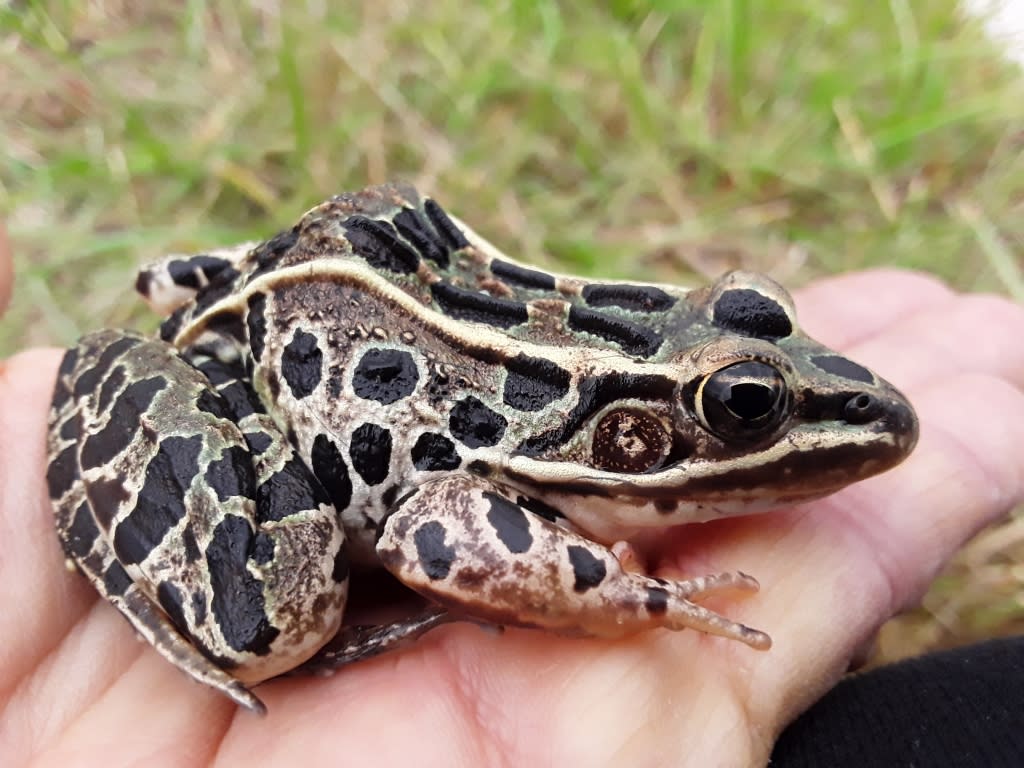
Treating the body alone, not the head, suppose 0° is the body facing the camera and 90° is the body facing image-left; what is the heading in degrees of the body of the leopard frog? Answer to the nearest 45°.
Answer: approximately 270°
